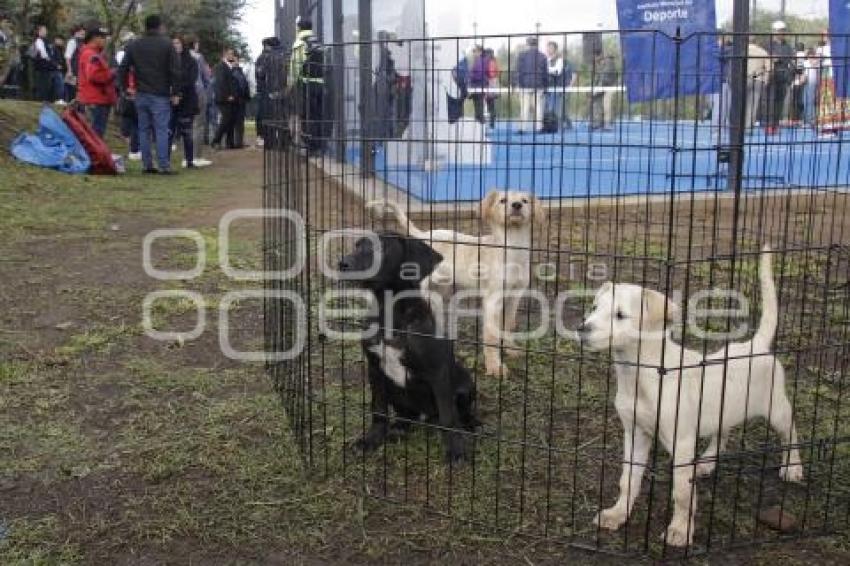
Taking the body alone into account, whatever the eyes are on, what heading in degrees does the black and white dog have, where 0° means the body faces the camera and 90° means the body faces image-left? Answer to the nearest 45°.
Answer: approximately 45°

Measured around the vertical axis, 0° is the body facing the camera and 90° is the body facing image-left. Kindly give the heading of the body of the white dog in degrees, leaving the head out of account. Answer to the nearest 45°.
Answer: approximately 45°

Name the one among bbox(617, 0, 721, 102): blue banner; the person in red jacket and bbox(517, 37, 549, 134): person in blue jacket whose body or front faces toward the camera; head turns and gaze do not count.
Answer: the blue banner

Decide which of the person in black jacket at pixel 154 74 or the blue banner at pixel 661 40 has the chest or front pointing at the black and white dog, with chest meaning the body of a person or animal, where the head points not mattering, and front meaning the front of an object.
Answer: the blue banner

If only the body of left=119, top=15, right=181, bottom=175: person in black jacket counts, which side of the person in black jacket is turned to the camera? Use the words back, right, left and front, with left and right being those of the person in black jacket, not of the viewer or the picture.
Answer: back

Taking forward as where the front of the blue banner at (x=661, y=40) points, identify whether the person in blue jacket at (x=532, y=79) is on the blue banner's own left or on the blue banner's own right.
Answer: on the blue banner's own right
